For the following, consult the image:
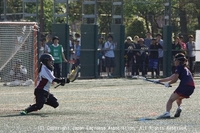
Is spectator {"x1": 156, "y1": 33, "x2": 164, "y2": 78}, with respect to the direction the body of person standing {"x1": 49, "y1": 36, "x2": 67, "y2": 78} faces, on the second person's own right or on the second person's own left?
on the second person's own left

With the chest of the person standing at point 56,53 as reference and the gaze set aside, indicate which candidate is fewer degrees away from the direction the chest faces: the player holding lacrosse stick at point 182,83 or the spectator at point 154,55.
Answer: the player holding lacrosse stick

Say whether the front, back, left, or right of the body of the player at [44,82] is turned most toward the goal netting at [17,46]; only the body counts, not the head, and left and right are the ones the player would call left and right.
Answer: left

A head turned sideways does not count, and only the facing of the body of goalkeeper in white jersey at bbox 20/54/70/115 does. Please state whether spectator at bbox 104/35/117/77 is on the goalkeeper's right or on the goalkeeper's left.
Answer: on the goalkeeper's left

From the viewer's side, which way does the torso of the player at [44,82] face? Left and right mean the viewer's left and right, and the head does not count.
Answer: facing to the right of the viewer

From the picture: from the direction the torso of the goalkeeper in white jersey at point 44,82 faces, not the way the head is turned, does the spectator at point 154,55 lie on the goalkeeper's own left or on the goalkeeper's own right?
on the goalkeeper's own left

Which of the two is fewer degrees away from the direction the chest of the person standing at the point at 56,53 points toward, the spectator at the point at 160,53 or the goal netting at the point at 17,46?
the goal netting

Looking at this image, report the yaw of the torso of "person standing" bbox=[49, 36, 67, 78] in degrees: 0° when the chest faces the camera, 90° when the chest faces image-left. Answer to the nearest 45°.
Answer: approximately 0°
